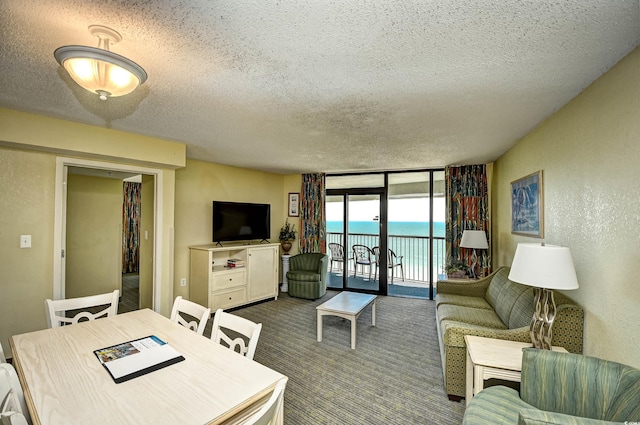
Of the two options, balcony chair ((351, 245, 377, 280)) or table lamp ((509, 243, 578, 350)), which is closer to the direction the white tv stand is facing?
the table lamp

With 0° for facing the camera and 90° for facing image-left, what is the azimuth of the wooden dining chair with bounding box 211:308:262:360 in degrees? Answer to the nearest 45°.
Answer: approximately 45°

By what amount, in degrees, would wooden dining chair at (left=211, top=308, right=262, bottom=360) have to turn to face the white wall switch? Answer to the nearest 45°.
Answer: approximately 90° to its right

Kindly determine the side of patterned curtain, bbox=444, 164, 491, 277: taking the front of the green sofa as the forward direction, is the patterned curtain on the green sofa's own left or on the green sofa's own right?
on the green sofa's own right

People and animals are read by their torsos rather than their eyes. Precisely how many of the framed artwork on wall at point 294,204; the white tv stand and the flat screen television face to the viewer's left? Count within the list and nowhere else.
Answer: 0

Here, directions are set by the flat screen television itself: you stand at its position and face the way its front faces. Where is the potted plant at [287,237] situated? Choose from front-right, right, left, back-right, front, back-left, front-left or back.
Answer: left

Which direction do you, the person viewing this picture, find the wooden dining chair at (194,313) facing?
facing the viewer and to the left of the viewer

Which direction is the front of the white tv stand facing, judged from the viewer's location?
facing the viewer and to the right of the viewer

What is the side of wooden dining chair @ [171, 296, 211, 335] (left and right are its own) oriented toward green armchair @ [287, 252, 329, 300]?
back

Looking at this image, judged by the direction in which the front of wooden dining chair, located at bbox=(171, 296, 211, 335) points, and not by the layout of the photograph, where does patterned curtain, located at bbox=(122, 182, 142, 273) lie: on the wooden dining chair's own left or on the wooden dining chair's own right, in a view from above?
on the wooden dining chair's own right

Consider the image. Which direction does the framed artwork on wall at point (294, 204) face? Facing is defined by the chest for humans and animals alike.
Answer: toward the camera

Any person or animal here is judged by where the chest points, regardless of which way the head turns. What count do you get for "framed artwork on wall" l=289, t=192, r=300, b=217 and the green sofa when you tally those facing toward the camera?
1

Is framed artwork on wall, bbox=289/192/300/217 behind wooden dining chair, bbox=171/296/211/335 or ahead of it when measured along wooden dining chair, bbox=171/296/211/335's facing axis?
behind

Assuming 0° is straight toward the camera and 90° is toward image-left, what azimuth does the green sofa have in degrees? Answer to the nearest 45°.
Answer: approximately 90°

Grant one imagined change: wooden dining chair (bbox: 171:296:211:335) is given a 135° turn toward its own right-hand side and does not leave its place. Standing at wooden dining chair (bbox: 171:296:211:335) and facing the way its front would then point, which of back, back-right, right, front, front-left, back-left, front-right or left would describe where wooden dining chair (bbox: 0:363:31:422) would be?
back-left

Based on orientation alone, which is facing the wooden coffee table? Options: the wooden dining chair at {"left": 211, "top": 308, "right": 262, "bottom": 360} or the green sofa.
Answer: the green sofa
